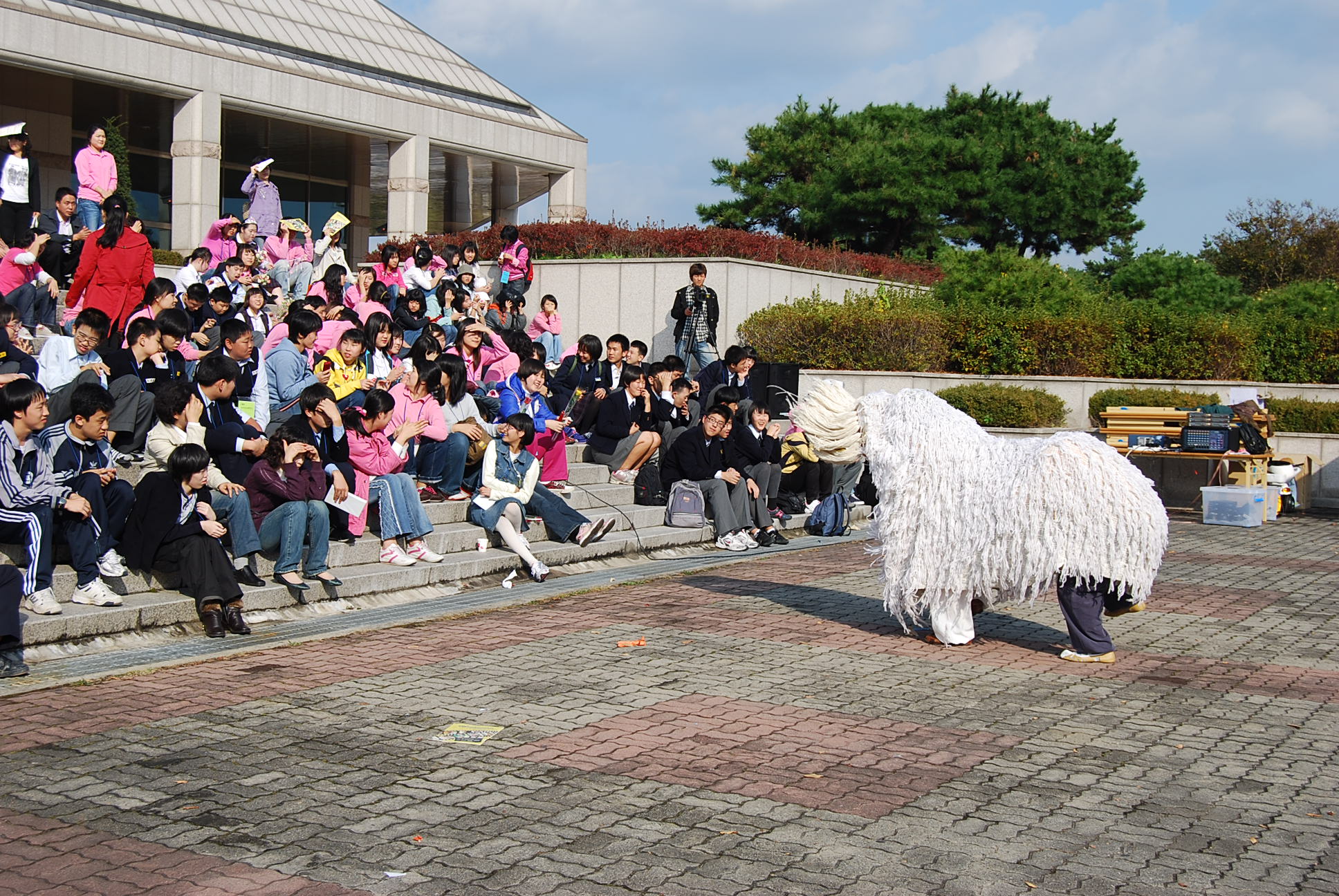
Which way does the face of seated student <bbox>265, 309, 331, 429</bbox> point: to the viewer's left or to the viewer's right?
to the viewer's right

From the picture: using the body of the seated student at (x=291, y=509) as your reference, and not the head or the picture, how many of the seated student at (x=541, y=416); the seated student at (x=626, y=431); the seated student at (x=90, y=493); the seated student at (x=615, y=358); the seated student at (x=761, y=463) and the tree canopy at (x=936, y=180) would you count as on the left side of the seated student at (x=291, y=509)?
5

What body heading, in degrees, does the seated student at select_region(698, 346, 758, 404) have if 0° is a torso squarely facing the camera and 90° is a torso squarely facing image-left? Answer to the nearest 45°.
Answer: approximately 315°

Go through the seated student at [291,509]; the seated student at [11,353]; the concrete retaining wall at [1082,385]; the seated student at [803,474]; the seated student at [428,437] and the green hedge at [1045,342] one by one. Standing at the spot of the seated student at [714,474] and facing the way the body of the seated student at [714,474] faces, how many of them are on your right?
3

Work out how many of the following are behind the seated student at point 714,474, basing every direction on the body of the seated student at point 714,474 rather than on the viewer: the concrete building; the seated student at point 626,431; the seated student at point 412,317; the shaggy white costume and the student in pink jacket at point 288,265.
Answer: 4

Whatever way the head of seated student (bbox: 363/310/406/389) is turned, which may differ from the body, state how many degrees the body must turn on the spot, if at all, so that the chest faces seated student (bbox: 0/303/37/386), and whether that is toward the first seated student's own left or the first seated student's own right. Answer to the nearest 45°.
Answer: approximately 90° to the first seated student's own right

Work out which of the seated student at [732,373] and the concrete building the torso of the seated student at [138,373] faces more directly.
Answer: the seated student

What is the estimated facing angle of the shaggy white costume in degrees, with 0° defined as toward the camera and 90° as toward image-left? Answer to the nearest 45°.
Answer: approximately 90°

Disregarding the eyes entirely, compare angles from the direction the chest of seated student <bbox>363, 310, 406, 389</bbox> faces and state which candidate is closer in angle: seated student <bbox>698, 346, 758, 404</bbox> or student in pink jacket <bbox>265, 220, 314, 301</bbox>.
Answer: the seated student

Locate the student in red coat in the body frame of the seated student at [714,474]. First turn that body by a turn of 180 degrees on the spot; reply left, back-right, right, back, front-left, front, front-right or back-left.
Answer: front-left

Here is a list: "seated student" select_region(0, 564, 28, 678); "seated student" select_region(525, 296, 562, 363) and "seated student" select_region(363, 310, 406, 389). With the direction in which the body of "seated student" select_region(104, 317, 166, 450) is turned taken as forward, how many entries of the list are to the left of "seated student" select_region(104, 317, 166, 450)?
2
